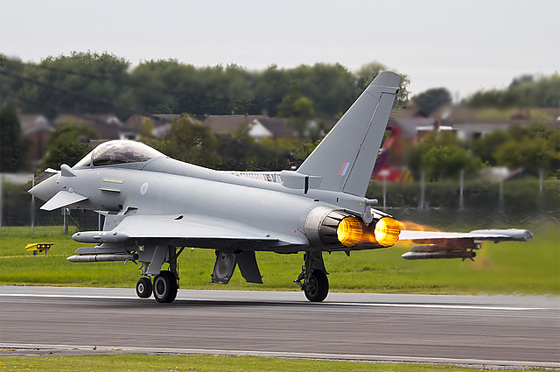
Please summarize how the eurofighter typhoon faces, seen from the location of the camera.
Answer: facing away from the viewer and to the left of the viewer

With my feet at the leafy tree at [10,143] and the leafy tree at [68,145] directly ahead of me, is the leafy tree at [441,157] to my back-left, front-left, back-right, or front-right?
front-right
